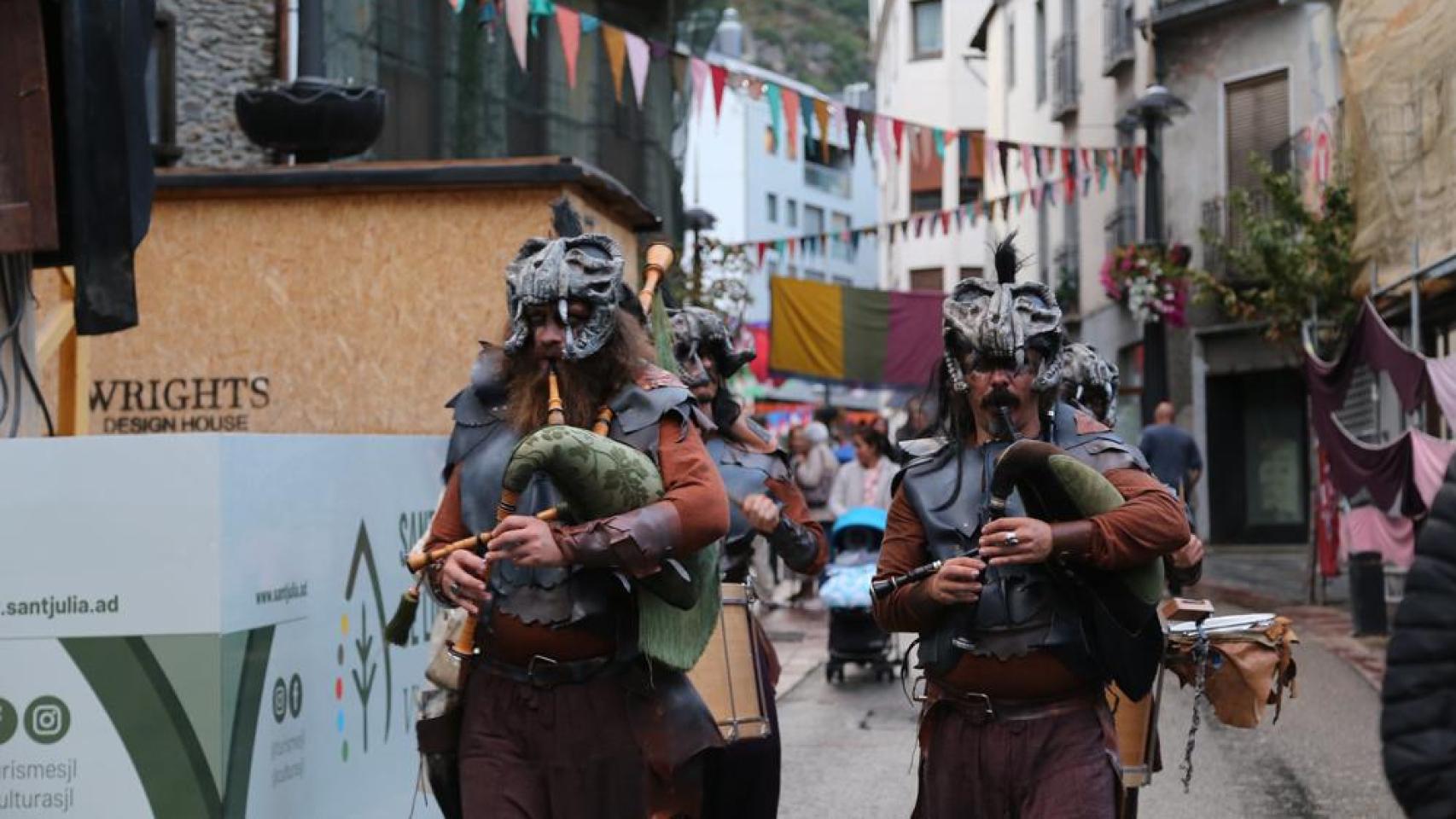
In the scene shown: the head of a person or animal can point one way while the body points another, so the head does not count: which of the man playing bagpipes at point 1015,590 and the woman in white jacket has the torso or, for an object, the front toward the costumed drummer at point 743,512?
the woman in white jacket

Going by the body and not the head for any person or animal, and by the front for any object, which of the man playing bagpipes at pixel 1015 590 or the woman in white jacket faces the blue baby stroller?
the woman in white jacket

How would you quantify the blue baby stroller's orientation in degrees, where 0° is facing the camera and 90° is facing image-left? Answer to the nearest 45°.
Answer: approximately 0°
